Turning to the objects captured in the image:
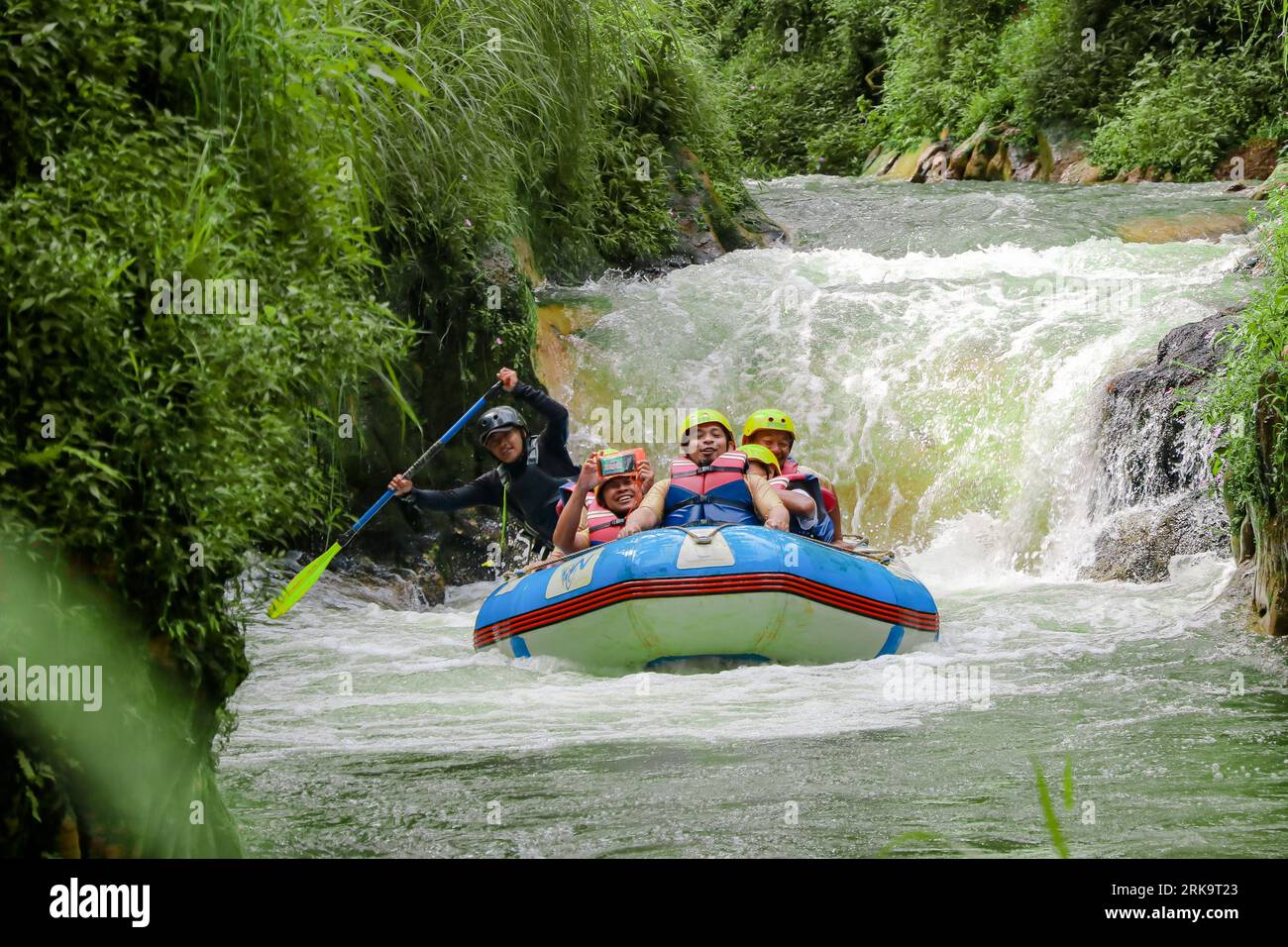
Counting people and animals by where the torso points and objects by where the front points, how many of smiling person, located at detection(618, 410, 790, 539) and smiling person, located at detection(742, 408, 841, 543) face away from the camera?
0

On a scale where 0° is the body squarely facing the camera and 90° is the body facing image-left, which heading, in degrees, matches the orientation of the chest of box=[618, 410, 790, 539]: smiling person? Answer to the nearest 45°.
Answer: approximately 0°

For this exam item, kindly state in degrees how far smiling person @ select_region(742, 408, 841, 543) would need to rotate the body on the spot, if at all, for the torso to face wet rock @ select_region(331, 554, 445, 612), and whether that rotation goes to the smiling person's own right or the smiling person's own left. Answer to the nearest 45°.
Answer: approximately 90° to the smiling person's own right

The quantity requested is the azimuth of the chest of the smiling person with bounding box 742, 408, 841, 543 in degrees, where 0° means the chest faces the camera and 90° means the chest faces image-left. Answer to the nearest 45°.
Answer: approximately 45°

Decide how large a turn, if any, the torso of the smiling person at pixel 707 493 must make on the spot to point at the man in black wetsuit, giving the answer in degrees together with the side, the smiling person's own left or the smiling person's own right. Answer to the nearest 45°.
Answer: approximately 135° to the smiling person's own right

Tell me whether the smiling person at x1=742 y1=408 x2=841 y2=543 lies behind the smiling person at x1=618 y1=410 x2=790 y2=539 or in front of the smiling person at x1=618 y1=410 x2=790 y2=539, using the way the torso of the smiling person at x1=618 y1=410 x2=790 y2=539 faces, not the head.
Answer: behind
